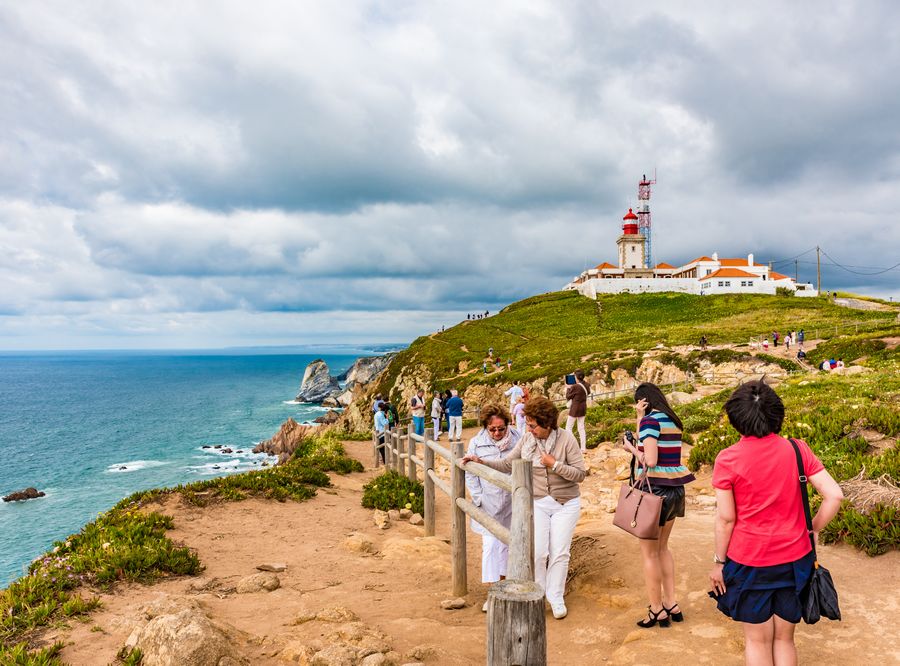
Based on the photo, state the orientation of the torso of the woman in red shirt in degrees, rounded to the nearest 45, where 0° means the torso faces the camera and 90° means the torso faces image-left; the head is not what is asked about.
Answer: approximately 180°

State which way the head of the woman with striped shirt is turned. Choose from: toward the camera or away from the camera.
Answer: away from the camera

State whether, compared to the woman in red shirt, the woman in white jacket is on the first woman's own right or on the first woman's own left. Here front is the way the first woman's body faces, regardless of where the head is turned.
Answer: on the first woman's own left

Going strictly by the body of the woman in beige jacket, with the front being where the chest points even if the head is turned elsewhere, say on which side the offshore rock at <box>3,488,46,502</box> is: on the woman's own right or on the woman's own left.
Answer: on the woman's own right

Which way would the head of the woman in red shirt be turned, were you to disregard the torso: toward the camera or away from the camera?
away from the camera

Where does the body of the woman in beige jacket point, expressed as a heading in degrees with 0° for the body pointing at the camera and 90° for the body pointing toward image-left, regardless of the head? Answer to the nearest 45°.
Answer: approximately 45°

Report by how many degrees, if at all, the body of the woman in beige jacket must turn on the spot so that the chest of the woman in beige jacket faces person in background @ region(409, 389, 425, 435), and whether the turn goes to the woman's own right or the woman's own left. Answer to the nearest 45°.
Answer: approximately 135° to the woman's own right

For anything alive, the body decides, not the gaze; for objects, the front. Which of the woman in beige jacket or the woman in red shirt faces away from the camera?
the woman in red shirt

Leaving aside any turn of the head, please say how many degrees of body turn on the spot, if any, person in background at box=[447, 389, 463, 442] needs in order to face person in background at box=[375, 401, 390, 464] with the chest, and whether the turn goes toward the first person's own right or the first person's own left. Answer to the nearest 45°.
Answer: approximately 90° to the first person's own left

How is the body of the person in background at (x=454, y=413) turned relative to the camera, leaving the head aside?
away from the camera
